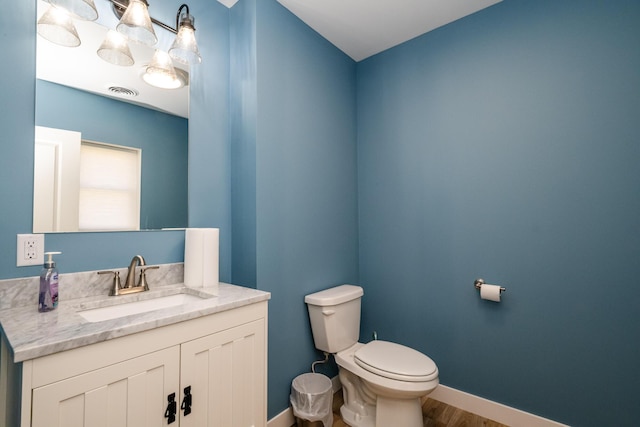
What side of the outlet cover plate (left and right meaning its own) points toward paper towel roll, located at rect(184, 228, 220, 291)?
left

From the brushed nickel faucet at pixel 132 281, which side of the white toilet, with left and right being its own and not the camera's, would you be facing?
right

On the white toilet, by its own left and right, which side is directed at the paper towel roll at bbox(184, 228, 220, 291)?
right

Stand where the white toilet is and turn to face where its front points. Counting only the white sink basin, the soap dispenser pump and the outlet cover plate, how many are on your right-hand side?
3

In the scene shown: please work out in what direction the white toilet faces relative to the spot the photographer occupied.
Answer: facing the viewer and to the right of the viewer

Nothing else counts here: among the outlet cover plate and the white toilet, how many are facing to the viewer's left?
0

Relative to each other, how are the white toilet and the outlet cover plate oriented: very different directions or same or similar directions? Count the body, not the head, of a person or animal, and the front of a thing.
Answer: same or similar directions

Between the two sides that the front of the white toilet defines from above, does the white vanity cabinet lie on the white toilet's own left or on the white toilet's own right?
on the white toilet's own right

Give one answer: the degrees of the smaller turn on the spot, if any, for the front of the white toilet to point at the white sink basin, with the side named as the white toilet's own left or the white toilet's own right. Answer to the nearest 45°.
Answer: approximately 90° to the white toilet's own right

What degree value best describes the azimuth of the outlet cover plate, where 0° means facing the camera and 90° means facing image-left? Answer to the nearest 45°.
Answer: approximately 0°
